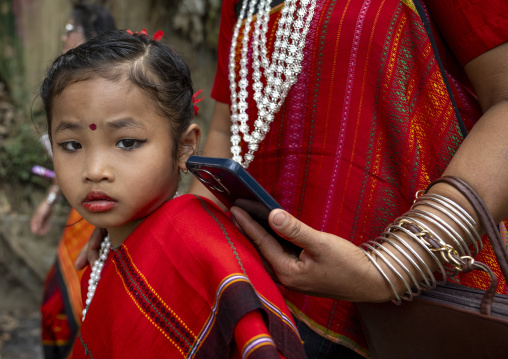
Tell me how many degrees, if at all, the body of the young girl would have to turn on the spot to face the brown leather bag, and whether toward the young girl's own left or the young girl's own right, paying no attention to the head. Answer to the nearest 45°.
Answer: approximately 90° to the young girl's own left

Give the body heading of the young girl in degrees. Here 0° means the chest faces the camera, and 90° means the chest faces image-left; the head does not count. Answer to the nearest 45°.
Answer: approximately 45°
